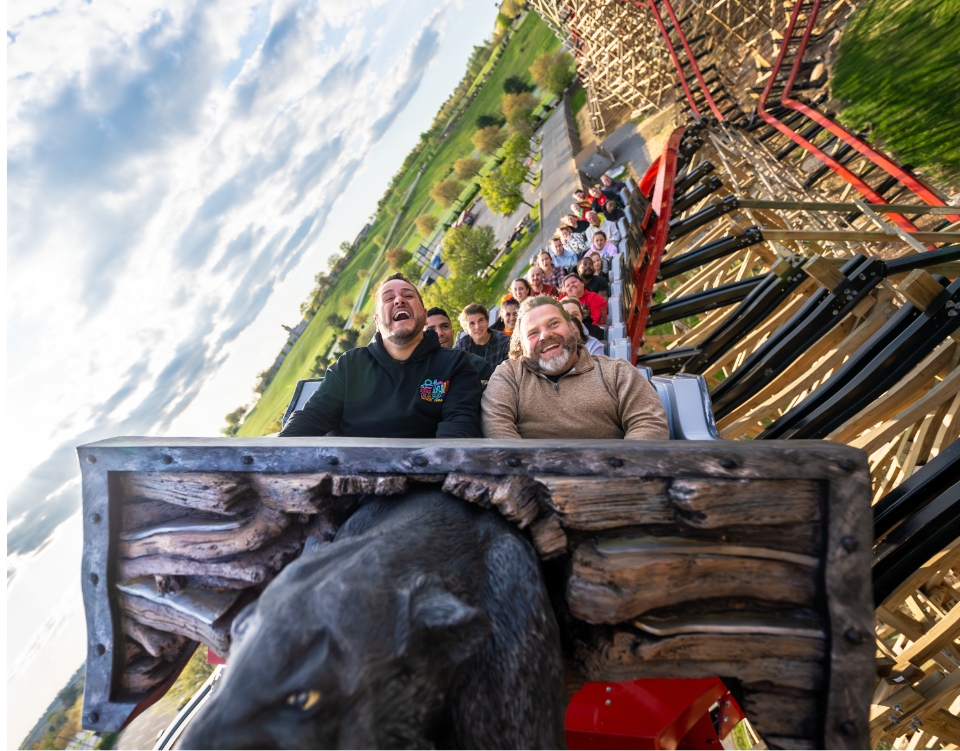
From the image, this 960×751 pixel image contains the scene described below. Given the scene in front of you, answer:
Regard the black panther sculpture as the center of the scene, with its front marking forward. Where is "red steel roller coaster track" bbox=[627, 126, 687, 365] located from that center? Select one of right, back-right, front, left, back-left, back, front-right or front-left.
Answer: back

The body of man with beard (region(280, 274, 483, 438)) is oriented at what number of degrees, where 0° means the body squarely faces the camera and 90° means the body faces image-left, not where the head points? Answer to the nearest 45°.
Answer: approximately 0°

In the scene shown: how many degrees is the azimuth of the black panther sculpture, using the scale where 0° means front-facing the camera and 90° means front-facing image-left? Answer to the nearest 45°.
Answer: approximately 45°
